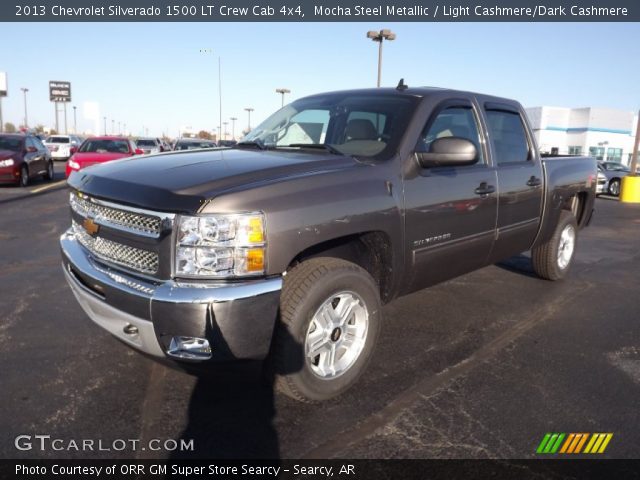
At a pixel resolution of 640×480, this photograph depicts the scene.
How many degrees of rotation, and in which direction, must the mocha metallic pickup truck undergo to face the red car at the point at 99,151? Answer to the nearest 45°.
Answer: approximately 90° to its right

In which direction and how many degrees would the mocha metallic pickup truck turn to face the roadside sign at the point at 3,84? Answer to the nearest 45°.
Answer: approximately 90° to its right

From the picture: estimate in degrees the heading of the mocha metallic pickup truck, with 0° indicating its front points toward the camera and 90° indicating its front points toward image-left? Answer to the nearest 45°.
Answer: approximately 45°

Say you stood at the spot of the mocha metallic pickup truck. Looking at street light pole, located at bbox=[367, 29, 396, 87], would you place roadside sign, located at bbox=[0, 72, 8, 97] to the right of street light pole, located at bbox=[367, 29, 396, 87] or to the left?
left

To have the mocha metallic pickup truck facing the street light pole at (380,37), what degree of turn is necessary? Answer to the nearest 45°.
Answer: approximately 135° to its right
